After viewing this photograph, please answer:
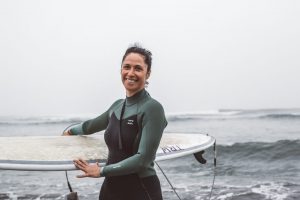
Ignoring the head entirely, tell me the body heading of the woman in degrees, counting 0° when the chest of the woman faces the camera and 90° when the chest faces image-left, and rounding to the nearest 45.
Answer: approximately 45°
